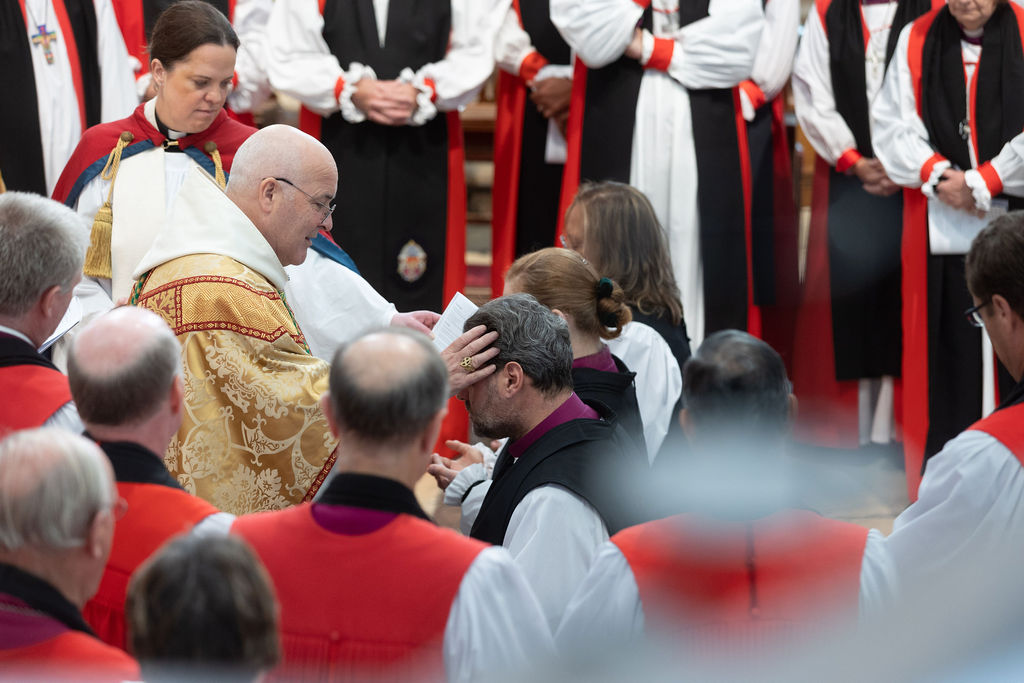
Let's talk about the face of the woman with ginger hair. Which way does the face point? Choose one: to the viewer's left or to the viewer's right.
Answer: to the viewer's left

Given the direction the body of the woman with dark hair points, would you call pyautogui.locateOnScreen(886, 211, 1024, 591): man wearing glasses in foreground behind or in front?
in front

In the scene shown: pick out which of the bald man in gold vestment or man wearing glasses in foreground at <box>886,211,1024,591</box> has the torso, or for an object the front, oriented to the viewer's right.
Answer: the bald man in gold vestment

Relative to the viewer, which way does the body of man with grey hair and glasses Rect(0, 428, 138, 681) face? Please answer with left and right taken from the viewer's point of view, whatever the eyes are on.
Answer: facing away from the viewer and to the right of the viewer

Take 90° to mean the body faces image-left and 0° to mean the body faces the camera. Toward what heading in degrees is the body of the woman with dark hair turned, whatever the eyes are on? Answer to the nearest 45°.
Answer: approximately 315°

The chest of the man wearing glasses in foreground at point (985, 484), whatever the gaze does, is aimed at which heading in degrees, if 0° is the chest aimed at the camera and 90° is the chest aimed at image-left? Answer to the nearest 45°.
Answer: approximately 135°

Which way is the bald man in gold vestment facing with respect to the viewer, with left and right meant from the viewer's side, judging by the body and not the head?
facing to the right of the viewer

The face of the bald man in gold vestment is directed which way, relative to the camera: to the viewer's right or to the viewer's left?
to the viewer's right

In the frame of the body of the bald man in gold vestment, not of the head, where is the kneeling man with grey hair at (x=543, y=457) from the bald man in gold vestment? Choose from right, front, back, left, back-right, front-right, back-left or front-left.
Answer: front-right

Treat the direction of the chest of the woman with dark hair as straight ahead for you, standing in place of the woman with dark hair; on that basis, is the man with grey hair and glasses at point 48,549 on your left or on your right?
on your right

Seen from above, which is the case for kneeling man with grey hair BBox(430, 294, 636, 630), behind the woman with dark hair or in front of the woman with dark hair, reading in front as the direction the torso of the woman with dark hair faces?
in front

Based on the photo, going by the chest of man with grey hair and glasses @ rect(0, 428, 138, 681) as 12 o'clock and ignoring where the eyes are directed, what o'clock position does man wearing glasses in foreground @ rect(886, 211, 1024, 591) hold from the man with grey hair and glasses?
The man wearing glasses in foreground is roughly at 1 o'clock from the man with grey hair and glasses.

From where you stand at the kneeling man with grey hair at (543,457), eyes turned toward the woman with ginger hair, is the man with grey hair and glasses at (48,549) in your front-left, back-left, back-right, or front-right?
back-left

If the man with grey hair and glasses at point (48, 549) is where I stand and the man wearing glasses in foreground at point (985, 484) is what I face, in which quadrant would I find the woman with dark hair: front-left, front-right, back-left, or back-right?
front-left

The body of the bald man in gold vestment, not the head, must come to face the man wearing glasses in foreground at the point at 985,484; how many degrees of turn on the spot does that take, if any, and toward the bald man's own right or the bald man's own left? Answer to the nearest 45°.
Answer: approximately 45° to the bald man's own right

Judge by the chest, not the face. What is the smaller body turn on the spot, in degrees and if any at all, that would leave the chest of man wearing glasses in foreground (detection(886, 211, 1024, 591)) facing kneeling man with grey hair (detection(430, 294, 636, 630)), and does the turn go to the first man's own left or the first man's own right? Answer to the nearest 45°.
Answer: approximately 45° to the first man's own left

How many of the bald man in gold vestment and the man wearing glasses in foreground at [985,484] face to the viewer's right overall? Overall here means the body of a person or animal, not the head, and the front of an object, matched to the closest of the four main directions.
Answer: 1
